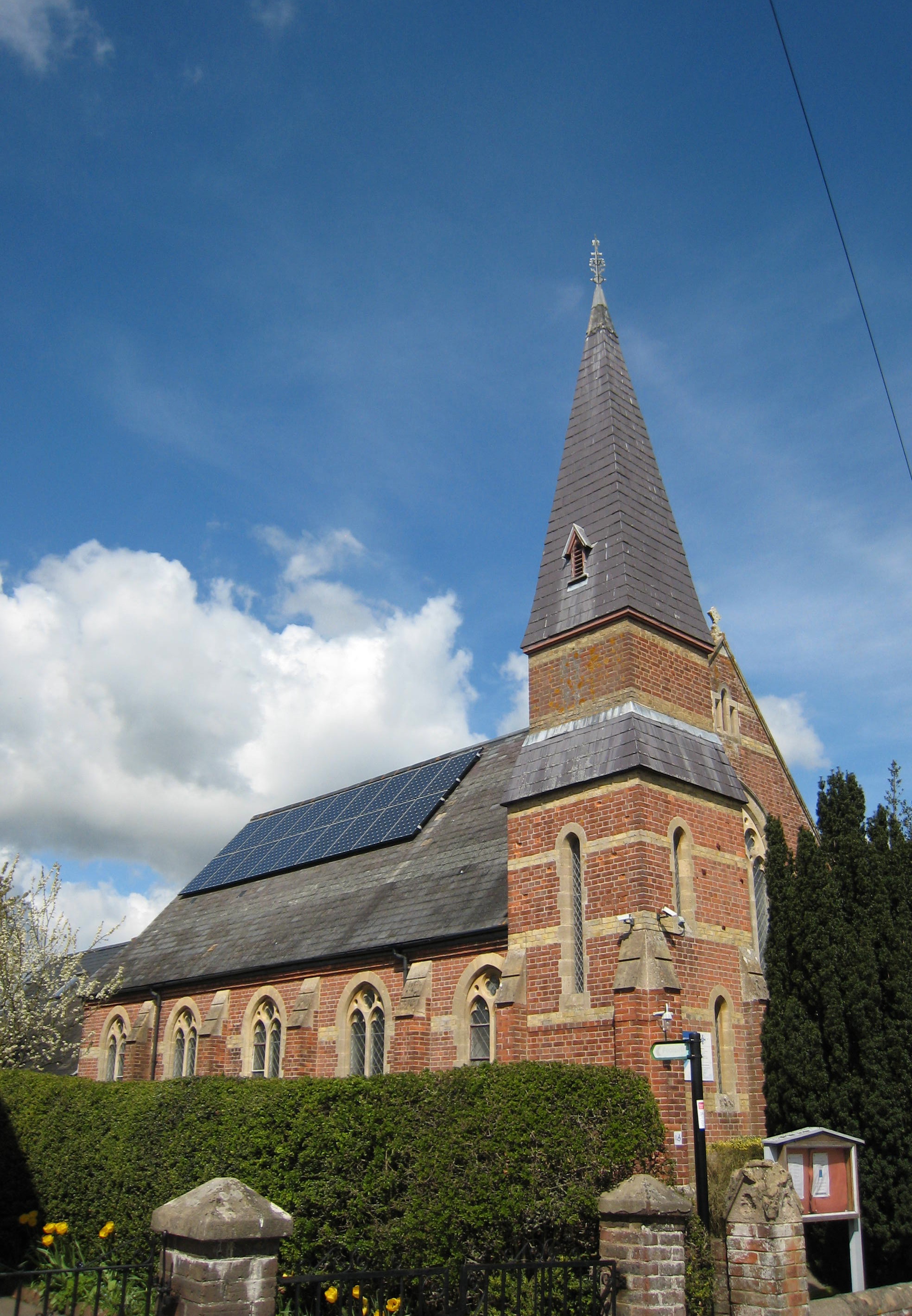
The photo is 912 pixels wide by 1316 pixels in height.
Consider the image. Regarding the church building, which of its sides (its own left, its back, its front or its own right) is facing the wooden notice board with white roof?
front

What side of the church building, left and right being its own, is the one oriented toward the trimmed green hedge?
right

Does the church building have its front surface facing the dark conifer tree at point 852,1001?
yes

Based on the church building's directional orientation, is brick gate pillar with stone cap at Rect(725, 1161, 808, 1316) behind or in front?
in front

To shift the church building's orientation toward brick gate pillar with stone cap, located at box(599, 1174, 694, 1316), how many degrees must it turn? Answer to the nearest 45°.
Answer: approximately 45° to its right

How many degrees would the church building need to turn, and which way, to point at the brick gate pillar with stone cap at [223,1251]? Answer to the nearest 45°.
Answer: approximately 45° to its right

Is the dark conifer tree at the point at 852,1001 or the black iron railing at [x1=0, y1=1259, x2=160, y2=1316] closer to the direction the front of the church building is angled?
the dark conifer tree

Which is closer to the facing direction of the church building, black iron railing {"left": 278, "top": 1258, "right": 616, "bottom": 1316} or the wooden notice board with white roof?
the wooden notice board with white roof

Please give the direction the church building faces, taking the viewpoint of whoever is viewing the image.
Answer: facing the viewer and to the right of the viewer

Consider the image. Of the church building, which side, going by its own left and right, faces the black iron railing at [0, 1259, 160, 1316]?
right

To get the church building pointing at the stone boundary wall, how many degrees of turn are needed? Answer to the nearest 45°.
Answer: approximately 45° to its right
